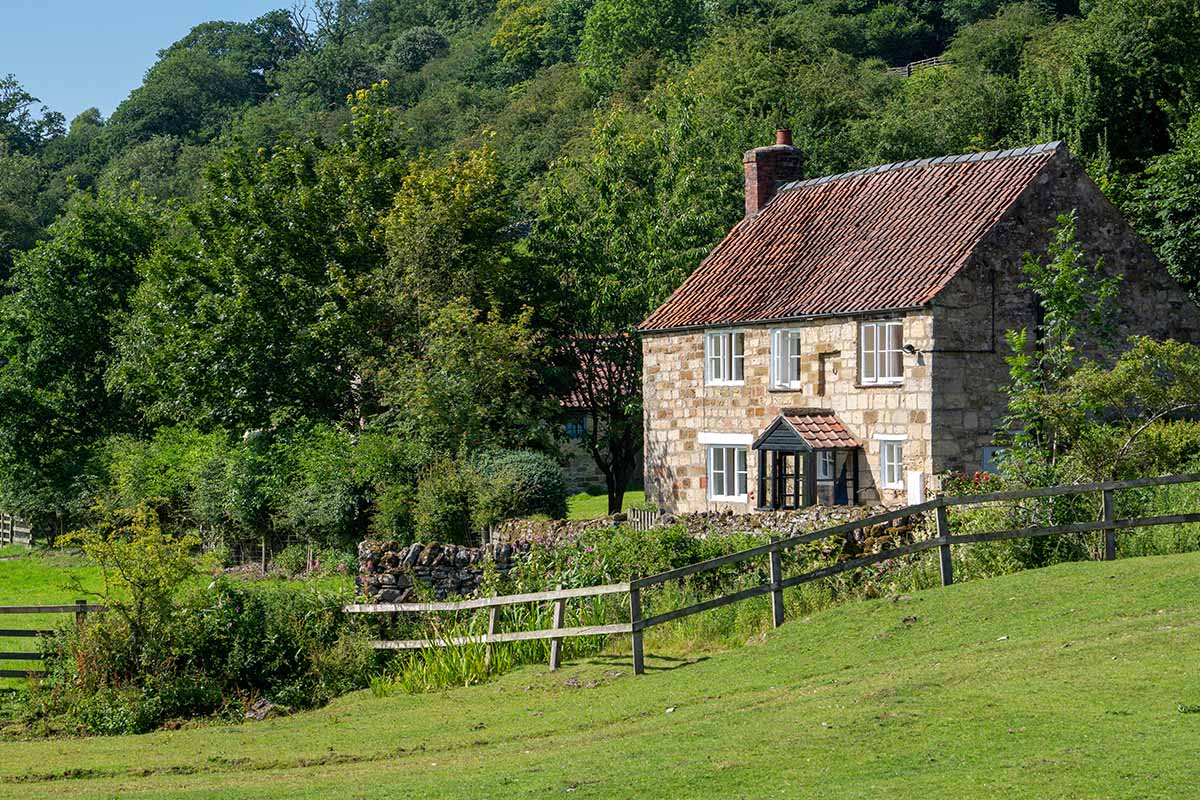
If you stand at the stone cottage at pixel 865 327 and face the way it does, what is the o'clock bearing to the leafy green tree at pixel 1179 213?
The leafy green tree is roughly at 6 o'clock from the stone cottage.

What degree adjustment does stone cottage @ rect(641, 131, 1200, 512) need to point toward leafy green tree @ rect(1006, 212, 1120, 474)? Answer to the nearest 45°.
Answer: approximately 90° to its left

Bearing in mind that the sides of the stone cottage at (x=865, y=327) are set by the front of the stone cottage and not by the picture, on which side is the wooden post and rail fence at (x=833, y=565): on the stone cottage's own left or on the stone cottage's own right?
on the stone cottage's own left

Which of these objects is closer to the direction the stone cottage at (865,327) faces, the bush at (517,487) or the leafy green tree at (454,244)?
the bush

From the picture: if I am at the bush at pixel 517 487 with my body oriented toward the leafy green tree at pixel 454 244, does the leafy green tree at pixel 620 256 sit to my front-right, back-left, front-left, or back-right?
front-right

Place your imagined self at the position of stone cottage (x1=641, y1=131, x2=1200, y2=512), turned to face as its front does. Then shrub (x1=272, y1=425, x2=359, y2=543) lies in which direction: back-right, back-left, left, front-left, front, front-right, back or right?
front-right

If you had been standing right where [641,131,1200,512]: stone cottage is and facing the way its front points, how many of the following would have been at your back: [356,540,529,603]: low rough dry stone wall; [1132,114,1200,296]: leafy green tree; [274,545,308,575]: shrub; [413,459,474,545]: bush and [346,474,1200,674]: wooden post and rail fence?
1

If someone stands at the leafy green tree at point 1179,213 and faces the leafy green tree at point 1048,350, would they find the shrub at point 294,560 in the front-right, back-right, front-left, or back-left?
front-right

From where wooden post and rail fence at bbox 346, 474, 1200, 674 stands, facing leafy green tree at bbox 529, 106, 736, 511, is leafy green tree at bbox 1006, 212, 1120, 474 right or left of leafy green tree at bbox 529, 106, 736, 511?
right

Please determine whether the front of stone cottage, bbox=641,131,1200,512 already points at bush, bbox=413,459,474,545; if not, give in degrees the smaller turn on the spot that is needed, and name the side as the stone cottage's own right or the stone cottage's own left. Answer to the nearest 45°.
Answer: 0° — it already faces it

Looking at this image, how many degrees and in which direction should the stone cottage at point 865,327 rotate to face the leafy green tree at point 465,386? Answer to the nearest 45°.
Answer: approximately 45° to its right

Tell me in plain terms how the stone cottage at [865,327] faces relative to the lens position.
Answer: facing the viewer and to the left of the viewer

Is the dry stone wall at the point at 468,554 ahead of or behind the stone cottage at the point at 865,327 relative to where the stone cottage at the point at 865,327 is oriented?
ahead

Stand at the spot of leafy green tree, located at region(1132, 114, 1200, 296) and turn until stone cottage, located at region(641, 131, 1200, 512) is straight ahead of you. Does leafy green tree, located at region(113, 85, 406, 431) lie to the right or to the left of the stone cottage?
right

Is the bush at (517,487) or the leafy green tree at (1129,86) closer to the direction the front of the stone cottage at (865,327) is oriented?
the bush

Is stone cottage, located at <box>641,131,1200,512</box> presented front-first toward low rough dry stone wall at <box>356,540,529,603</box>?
yes

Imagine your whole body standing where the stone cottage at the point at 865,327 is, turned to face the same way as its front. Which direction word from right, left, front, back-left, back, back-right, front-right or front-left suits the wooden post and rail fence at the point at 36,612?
front
